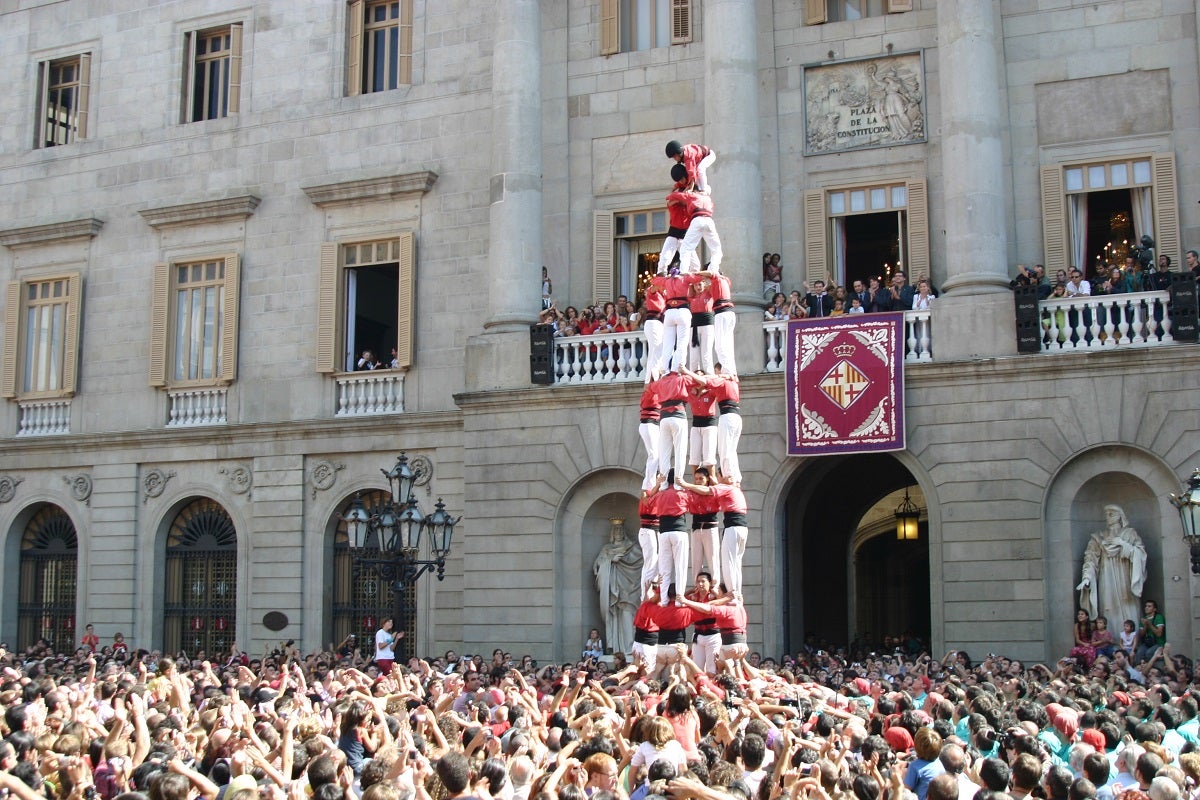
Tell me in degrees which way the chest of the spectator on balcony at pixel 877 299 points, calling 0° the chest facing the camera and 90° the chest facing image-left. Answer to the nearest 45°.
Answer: approximately 45°

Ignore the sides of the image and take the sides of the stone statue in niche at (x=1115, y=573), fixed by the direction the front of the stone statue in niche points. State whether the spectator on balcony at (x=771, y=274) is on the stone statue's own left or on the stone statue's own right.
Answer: on the stone statue's own right

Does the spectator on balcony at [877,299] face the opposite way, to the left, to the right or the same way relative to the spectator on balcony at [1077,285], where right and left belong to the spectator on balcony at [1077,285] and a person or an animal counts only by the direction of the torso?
the same way

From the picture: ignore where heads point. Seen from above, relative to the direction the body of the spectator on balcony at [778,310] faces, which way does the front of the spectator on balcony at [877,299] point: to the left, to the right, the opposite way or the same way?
the same way

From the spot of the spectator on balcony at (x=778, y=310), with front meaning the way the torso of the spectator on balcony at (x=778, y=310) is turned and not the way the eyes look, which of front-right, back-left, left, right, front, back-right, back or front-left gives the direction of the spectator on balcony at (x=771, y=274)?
back-right

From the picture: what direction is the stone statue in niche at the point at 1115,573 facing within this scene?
toward the camera

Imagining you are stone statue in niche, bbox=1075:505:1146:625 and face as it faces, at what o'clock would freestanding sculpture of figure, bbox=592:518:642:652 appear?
The freestanding sculpture of figure is roughly at 3 o'clock from the stone statue in niche.

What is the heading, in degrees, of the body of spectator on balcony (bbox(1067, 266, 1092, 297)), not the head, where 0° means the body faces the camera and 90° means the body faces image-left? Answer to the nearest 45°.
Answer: approximately 45°

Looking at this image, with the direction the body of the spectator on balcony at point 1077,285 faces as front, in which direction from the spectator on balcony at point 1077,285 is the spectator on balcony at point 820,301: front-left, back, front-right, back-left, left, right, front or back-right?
front-right

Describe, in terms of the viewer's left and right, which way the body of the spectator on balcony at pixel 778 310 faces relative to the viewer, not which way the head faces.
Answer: facing the viewer and to the left of the viewer

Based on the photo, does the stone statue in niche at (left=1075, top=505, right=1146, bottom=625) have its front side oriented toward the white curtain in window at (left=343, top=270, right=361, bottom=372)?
no

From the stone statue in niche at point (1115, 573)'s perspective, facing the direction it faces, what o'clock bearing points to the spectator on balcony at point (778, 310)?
The spectator on balcony is roughly at 3 o'clock from the stone statue in niche.
